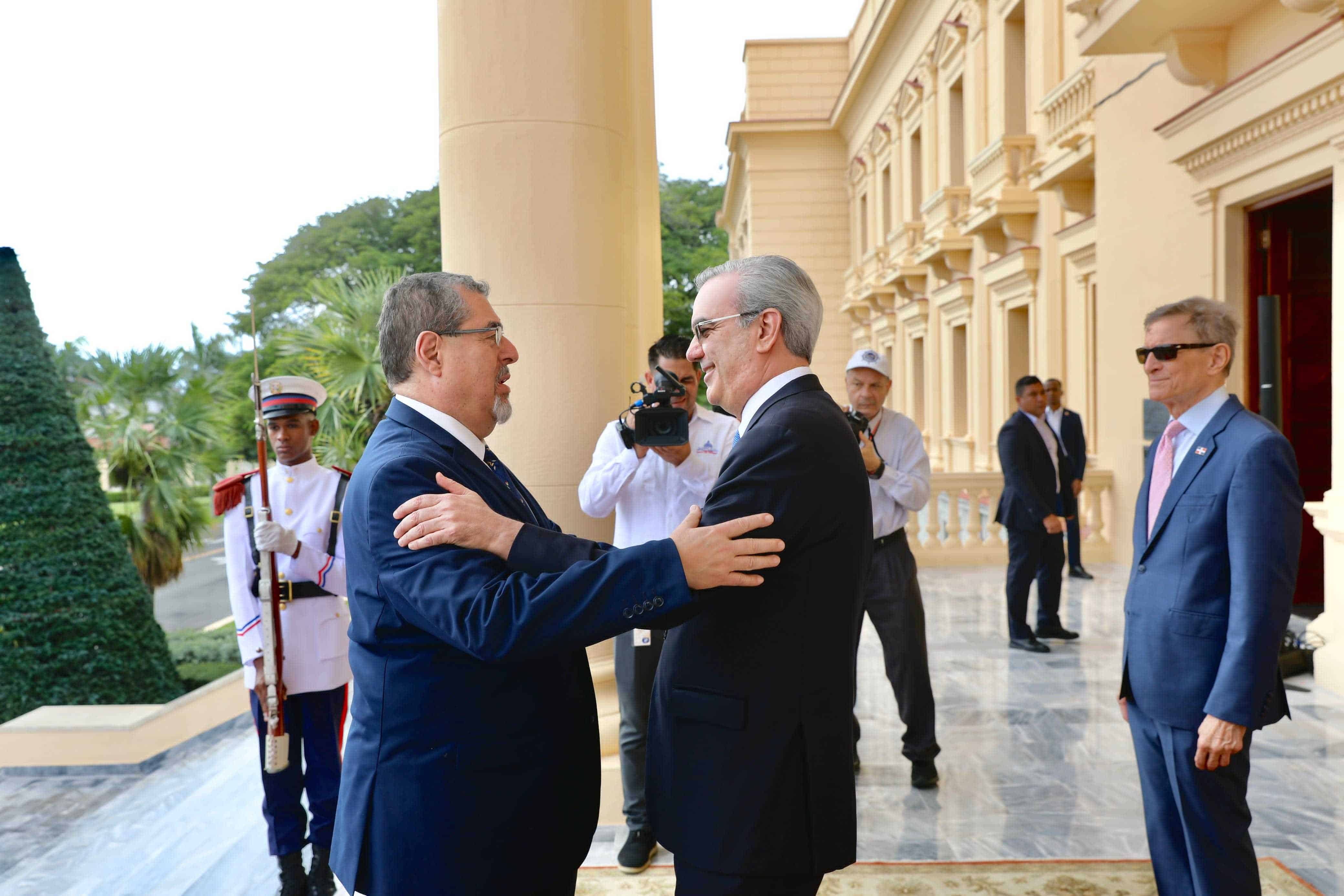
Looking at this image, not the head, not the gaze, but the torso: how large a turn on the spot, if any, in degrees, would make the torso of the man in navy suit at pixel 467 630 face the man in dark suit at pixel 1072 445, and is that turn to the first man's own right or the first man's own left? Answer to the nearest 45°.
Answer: approximately 45° to the first man's own left

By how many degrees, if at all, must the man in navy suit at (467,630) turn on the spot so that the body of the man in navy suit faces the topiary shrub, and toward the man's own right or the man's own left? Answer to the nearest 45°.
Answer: approximately 135° to the man's own left

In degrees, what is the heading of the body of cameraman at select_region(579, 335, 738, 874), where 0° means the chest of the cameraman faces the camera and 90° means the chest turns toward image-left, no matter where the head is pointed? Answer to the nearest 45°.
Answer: approximately 0°

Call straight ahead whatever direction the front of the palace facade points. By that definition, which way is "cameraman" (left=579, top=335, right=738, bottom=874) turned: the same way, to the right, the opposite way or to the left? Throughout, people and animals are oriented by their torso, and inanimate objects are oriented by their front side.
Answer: to the left

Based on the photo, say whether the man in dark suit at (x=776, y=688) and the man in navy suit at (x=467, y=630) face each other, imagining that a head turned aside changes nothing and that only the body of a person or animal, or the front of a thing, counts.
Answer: yes

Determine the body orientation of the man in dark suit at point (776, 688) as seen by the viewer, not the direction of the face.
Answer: to the viewer's left

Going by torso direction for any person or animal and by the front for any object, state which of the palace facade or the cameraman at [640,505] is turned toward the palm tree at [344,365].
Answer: the palace facade

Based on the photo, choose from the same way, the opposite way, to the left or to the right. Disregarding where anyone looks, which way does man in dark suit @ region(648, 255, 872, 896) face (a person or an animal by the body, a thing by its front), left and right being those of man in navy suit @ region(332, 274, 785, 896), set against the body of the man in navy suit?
the opposite way

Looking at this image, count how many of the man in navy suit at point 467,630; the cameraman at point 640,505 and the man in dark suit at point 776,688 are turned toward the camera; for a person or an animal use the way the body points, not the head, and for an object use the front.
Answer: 1

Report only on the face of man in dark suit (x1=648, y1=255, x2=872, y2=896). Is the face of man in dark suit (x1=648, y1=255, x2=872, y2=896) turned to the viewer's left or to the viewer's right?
to the viewer's left

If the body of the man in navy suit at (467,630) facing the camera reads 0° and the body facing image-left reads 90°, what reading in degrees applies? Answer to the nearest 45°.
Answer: approximately 270°

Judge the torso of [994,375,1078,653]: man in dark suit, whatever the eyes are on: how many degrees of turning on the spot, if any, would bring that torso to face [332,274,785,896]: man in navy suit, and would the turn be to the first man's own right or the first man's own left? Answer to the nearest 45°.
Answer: approximately 45° to the first man's own right

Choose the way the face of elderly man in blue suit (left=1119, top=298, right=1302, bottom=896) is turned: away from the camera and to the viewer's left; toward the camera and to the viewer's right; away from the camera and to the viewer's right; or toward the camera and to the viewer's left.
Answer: toward the camera and to the viewer's left
